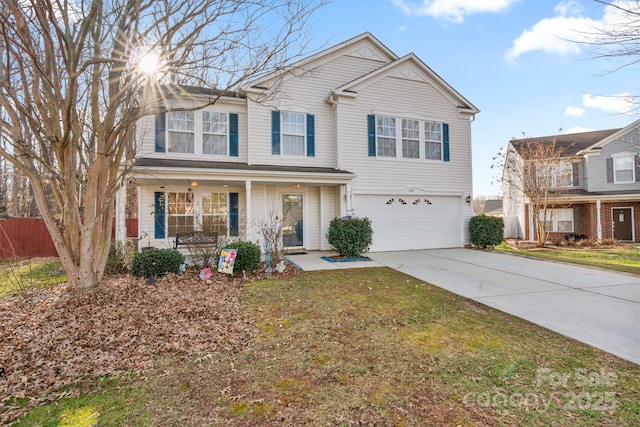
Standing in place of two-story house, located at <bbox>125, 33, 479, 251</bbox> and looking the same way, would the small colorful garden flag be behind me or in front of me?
in front

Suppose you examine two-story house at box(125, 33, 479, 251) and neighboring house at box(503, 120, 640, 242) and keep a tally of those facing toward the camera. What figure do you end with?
2

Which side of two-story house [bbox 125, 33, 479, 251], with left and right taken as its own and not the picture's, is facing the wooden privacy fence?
right

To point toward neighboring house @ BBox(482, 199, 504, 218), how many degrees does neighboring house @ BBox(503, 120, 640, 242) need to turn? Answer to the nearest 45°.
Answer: approximately 135° to its right

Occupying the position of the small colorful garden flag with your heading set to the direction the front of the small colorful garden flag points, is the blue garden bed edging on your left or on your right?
on your left

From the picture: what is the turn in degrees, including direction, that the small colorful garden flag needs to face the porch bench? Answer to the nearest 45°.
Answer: approximately 135° to its right

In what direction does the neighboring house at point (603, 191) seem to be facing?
toward the camera

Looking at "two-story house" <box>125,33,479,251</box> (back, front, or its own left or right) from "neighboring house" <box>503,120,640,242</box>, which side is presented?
left

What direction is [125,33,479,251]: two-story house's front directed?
toward the camera

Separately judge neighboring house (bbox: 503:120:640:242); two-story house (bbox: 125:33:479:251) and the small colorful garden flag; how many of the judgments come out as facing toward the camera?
3

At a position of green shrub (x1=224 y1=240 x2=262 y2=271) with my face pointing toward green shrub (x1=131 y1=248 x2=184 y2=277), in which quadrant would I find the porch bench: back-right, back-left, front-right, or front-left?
front-right
